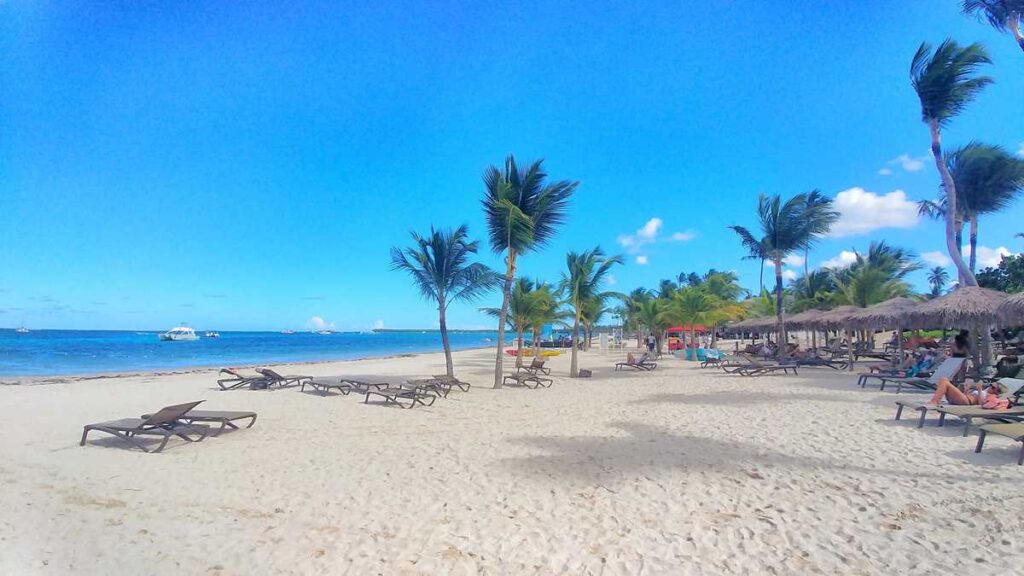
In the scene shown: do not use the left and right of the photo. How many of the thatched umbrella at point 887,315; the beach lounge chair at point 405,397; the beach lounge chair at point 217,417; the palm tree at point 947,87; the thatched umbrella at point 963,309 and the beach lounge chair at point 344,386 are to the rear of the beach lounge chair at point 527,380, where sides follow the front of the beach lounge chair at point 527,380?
3

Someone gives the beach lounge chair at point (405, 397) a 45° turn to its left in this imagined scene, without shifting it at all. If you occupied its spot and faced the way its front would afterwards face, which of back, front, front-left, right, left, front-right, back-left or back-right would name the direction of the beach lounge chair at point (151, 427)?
front

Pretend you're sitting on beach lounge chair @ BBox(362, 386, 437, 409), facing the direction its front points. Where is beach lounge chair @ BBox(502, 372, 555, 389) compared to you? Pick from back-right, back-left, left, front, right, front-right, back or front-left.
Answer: back-right

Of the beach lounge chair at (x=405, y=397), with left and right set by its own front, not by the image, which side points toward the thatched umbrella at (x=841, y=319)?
back

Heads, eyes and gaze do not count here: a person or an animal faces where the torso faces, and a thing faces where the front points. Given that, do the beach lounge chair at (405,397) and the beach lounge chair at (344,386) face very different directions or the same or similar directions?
same or similar directions

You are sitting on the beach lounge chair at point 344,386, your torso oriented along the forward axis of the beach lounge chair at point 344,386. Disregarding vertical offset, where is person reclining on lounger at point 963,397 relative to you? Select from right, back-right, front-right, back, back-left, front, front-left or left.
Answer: back-left

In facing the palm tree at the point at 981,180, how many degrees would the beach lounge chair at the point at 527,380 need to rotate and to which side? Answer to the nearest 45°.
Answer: approximately 180°

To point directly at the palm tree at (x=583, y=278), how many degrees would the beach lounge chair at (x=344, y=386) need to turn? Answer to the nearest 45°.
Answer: approximately 180°

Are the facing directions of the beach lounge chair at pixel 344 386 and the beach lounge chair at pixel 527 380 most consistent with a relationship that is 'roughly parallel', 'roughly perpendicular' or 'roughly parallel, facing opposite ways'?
roughly parallel

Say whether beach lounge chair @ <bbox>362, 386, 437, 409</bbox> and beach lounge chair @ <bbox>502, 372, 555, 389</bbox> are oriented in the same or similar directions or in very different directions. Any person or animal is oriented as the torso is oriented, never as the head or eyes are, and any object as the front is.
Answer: same or similar directions

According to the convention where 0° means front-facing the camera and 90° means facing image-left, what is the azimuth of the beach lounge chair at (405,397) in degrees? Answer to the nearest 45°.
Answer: approximately 90°

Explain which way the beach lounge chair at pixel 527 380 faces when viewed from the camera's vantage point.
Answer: facing to the left of the viewer

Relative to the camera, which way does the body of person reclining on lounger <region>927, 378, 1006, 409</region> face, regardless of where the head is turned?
to the viewer's left

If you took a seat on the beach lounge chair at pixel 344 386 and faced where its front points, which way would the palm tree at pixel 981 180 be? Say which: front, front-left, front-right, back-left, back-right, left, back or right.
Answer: back

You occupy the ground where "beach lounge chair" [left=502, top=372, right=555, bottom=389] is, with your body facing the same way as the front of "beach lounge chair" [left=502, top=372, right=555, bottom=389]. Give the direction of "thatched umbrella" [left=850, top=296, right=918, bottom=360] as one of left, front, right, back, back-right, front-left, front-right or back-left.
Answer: back
